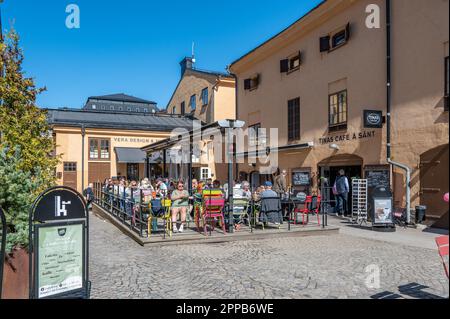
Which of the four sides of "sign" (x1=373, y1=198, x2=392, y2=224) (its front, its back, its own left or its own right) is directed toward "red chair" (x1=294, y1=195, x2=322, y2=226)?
right

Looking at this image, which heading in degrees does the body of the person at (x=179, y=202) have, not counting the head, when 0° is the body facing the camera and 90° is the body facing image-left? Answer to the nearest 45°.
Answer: approximately 0°

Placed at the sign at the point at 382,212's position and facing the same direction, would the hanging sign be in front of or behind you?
behind
